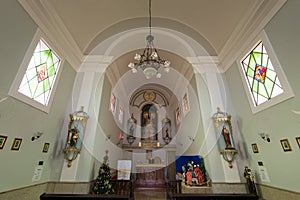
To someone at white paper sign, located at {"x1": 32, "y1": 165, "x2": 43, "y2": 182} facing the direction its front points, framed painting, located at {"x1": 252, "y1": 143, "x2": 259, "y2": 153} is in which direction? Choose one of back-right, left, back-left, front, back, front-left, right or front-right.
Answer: front

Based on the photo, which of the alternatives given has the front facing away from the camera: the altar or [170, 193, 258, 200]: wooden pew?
the wooden pew

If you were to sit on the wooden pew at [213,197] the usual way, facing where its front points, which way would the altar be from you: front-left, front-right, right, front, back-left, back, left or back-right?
front-left

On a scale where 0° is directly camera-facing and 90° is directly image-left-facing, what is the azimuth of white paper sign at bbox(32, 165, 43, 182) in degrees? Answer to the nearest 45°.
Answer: approximately 315°

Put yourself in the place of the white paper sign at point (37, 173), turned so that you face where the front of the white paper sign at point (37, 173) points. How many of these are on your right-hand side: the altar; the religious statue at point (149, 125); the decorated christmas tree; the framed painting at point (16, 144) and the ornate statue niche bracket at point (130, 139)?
1

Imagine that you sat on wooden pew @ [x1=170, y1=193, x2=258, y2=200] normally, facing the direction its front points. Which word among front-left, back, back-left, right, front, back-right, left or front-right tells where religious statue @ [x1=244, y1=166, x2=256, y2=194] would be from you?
front-right

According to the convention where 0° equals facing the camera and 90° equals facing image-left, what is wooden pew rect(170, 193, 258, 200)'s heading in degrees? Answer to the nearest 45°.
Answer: approximately 180°

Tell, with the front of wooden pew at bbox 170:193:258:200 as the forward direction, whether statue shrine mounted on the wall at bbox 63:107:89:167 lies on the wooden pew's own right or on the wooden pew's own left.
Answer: on the wooden pew's own left

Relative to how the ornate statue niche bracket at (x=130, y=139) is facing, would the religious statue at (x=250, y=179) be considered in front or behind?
in front

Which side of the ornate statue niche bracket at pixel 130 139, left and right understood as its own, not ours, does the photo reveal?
front

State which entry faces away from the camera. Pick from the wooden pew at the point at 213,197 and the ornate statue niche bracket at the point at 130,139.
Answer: the wooden pew

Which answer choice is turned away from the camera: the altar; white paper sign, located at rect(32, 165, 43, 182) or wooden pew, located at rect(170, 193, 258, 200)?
the wooden pew

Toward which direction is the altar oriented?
toward the camera
